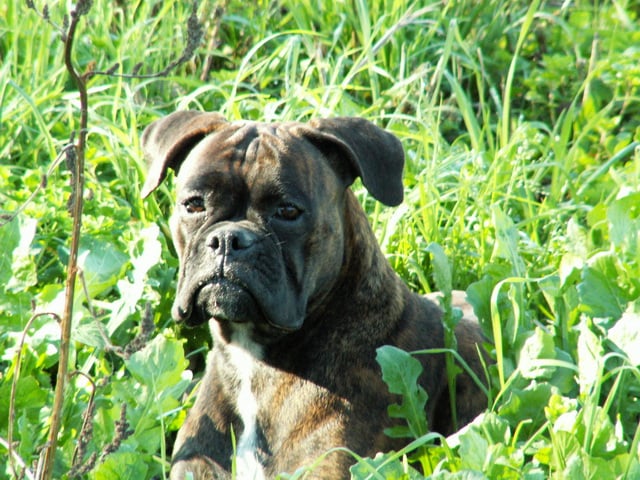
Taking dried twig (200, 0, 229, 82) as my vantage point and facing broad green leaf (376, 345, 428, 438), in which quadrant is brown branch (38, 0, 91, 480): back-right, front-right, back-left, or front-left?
front-right

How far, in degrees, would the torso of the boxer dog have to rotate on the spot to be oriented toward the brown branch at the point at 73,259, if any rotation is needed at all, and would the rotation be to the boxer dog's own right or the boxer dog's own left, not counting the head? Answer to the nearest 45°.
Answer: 0° — it already faces it

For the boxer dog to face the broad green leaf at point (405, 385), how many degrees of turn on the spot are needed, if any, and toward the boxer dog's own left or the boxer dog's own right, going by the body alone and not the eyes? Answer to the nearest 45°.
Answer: approximately 90° to the boxer dog's own left

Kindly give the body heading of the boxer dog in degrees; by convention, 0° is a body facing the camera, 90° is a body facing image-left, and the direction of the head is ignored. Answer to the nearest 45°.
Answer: approximately 45°

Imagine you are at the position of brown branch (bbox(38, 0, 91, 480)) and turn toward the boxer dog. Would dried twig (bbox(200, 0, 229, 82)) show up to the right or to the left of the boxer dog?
left

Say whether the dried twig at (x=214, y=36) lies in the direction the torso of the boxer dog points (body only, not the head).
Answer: no

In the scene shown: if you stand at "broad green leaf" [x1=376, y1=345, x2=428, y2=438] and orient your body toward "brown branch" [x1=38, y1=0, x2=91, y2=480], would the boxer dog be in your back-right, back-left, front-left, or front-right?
front-right

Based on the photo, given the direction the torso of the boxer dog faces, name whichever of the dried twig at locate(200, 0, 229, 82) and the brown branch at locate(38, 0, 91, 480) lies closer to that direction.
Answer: the brown branch

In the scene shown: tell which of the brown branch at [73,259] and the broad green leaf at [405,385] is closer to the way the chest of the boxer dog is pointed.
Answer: the brown branch
